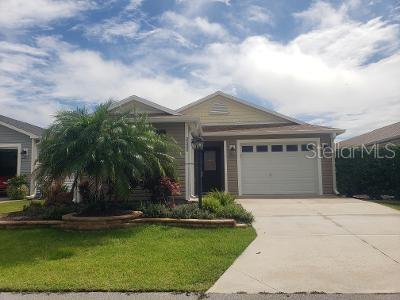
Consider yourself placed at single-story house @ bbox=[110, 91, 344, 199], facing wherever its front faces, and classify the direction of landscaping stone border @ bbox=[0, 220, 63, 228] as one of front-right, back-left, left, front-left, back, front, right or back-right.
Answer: front-right

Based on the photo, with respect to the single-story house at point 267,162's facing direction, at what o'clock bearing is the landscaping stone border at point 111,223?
The landscaping stone border is roughly at 1 o'clock from the single-story house.

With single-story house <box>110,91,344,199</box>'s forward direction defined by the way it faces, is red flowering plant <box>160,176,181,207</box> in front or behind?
in front

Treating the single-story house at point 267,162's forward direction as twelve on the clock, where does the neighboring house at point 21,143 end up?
The neighboring house is roughly at 3 o'clock from the single-story house.

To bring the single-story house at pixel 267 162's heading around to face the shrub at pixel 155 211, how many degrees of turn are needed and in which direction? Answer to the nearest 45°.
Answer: approximately 45° to its right

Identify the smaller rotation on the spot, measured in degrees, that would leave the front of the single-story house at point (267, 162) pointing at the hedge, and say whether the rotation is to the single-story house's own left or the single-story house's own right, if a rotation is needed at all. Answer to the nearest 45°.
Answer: approximately 90° to the single-story house's own left

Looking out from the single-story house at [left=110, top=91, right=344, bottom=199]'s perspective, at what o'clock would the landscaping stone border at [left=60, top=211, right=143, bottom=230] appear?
The landscaping stone border is roughly at 1 o'clock from the single-story house.

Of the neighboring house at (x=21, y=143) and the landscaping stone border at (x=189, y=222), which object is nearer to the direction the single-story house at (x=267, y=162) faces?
the landscaping stone border

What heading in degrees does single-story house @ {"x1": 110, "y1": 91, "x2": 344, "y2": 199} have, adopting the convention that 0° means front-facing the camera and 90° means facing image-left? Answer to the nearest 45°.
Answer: approximately 0°

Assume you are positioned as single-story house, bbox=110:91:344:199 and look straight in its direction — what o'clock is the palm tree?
The palm tree is roughly at 1 o'clock from the single-story house.

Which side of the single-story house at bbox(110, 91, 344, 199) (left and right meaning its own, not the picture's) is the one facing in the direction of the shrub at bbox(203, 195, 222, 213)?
front

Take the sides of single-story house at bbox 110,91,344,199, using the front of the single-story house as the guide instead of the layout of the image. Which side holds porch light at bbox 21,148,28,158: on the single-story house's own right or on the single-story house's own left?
on the single-story house's own right

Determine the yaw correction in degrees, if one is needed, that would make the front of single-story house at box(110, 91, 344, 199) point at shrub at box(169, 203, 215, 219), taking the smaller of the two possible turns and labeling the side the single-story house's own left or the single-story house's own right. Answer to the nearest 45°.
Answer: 0° — it already faces it
